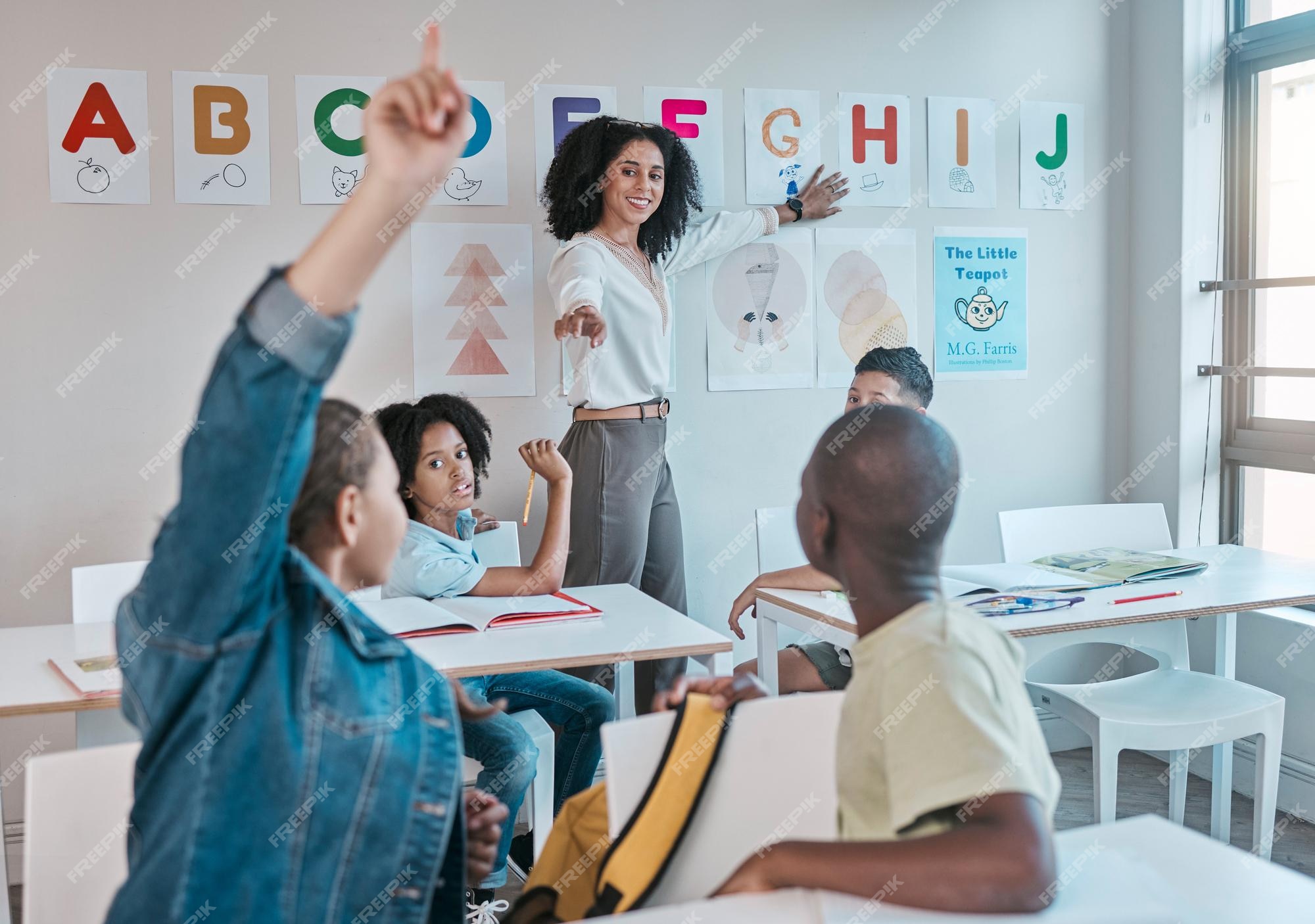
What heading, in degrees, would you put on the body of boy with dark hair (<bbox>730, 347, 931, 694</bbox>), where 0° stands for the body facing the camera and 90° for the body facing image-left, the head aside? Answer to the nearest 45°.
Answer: approximately 45°

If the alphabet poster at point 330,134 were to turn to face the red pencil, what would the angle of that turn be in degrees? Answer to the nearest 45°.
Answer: approximately 45° to its left

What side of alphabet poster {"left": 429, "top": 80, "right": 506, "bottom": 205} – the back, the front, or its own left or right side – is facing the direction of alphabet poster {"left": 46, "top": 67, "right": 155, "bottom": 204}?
right

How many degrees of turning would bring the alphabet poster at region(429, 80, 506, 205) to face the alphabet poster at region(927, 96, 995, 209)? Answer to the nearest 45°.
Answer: approximately 90° to its left

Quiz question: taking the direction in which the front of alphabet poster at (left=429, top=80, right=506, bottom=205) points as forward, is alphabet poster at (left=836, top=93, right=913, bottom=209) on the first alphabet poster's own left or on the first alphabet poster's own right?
on the first alphabet poster's own left

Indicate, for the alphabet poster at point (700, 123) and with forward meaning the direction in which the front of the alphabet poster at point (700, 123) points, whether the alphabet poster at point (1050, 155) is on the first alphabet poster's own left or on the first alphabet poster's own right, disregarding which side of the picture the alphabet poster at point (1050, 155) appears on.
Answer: on the first alphabet poster's own left

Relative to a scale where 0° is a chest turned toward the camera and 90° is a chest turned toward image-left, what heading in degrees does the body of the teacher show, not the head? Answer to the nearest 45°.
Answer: approximately 315°

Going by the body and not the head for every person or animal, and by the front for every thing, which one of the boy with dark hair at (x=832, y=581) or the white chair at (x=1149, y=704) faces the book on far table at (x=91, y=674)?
the boy with dark hair

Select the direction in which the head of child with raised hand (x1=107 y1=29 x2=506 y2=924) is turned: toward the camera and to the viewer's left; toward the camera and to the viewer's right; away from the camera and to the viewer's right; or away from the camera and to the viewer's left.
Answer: away from the camera and to the viewer's right
